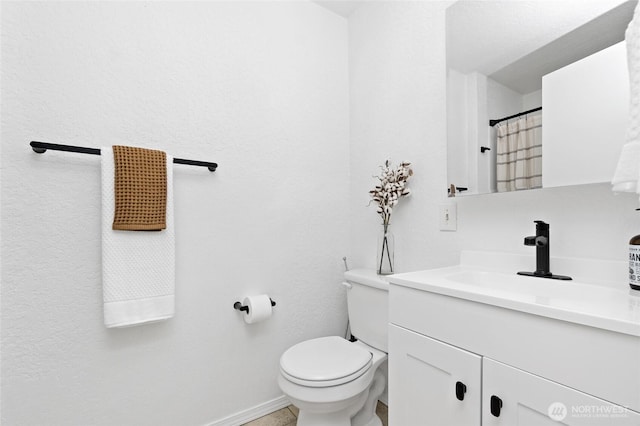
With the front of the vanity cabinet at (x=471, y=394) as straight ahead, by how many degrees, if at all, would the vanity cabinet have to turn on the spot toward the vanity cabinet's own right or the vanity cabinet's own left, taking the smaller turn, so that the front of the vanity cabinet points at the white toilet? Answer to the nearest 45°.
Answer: approximately 90° to the vanity cabinet's own right

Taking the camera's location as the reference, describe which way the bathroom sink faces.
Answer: facing the viewer and to the left of the viewer

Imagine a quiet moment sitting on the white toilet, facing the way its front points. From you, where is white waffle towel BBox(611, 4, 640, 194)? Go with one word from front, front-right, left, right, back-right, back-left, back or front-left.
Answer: left

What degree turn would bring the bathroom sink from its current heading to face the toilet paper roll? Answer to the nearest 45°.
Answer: approximately 45° to its right

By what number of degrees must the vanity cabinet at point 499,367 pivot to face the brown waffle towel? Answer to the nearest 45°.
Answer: approximately 45° to its right

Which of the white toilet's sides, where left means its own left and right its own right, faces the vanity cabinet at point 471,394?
left

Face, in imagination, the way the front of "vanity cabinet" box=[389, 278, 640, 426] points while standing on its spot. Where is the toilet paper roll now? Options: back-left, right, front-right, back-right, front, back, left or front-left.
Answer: front-right

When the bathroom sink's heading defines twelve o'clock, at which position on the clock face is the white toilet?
The white toilet is roughly at 2 o'clock from the bathroom sink.

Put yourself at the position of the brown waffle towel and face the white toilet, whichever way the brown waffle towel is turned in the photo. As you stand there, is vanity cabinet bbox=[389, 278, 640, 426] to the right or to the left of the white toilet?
right

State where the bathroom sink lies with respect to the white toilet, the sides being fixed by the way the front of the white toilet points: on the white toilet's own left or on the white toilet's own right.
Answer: on the white toilet's own left

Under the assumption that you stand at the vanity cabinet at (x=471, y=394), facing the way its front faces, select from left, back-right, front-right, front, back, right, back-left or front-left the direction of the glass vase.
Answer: right

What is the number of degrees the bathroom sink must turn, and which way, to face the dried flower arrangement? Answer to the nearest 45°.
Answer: approximately 90° to its right

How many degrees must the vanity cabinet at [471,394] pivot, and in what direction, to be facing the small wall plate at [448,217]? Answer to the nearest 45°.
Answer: approximately 135° to its right
